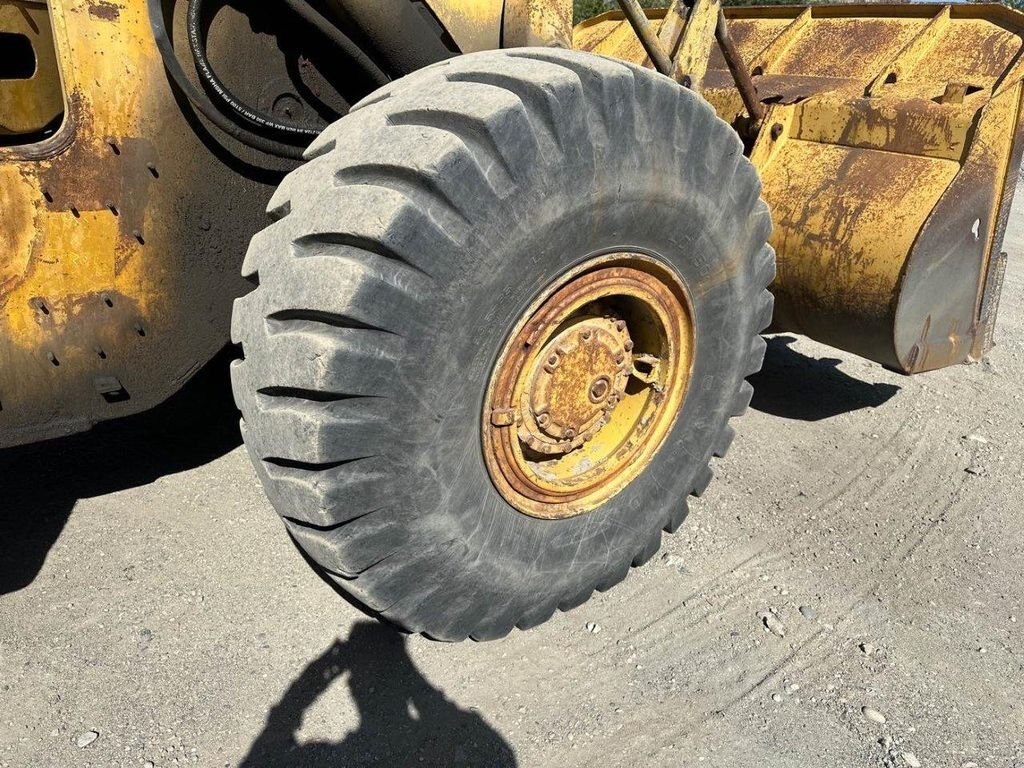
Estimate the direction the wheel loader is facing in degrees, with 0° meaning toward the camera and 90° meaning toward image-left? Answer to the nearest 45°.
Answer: approximately 225°
